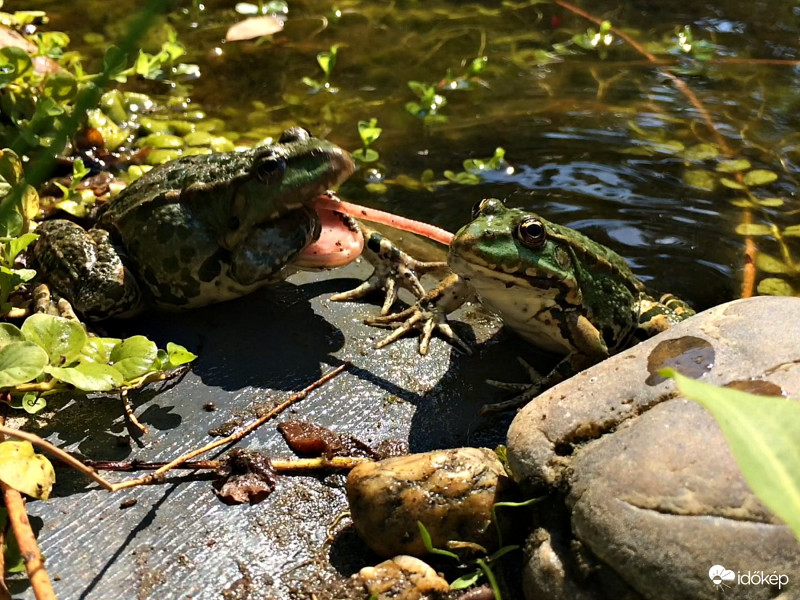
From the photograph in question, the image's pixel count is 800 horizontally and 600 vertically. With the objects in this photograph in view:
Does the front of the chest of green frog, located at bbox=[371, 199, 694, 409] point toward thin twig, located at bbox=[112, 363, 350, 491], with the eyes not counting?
yes

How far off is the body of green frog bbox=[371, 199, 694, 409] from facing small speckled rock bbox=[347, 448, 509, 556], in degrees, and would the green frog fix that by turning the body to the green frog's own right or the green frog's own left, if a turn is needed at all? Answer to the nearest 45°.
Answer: approximately 45° to the green frog's own left

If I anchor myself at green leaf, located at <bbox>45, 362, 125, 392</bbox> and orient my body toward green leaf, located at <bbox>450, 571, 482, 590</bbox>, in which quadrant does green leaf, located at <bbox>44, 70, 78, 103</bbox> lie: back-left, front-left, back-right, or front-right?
back-left

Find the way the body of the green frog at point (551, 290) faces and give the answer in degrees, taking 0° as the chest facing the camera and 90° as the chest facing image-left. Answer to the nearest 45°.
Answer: approximately 45°

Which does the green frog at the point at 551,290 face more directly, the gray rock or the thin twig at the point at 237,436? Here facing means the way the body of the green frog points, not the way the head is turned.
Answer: the thin twig

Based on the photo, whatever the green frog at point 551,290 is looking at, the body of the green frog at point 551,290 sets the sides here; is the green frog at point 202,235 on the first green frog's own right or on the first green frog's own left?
on the first green frog's own right

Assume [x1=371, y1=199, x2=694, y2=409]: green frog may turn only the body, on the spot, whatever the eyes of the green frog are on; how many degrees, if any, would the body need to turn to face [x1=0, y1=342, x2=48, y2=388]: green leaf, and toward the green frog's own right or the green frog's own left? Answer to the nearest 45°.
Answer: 0° — it already faces it

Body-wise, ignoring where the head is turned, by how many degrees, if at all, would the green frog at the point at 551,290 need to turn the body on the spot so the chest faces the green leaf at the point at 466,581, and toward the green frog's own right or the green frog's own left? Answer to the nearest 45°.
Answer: approximately 45° to the green frog's own left

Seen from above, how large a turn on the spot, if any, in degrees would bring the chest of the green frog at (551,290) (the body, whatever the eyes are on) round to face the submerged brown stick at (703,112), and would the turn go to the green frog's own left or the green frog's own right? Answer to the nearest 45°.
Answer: approximately 135° to the green frog's own right
